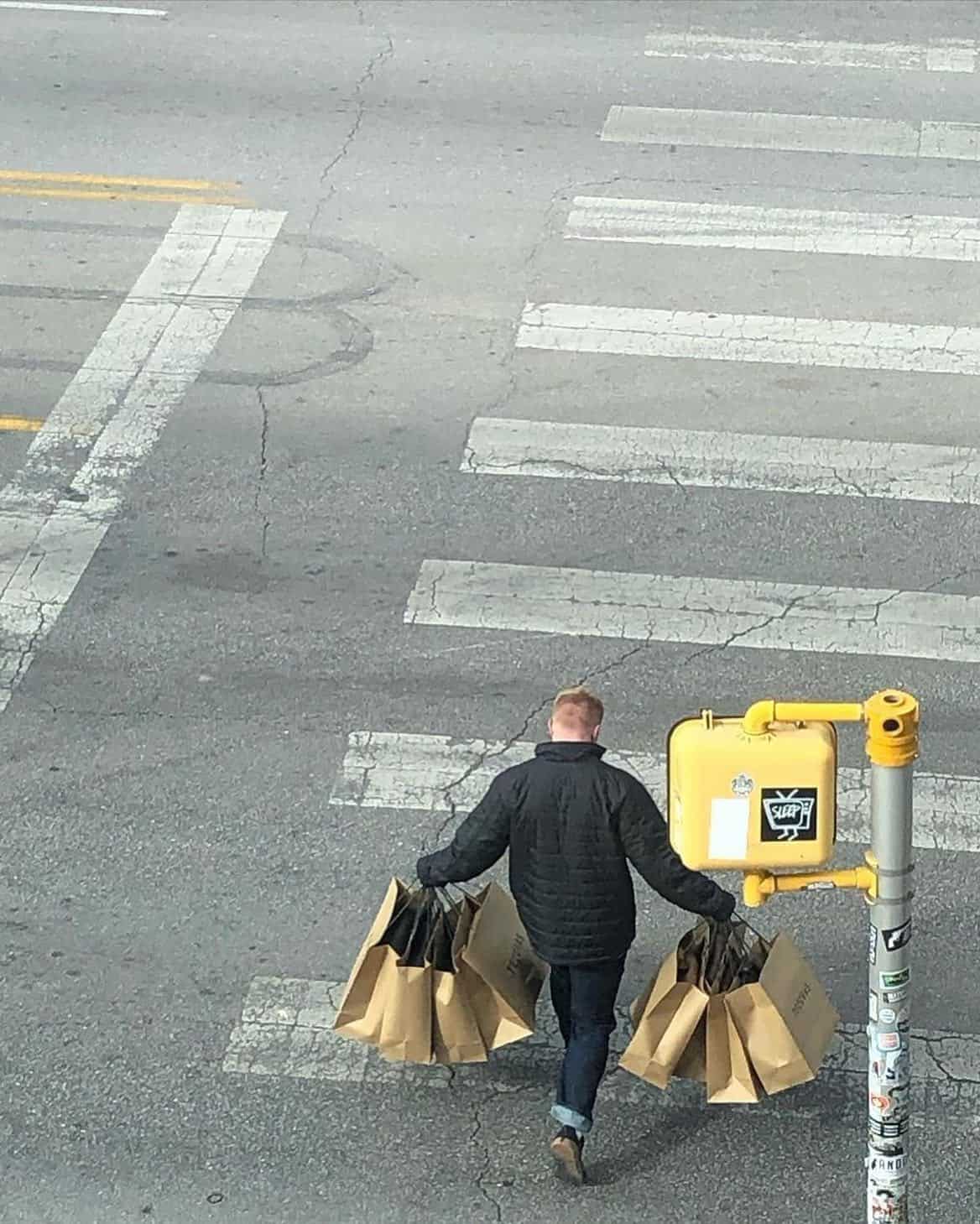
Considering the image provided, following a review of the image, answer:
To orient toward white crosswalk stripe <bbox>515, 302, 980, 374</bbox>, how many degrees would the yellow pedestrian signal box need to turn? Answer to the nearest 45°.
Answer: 0° — it already faces it

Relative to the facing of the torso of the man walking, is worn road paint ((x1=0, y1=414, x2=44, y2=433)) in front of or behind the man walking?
in front

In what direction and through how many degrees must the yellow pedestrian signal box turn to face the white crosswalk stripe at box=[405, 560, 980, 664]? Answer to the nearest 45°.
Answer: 0° — it already faces it

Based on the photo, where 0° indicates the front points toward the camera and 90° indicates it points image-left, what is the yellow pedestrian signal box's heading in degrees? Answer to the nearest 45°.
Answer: approximately 180°

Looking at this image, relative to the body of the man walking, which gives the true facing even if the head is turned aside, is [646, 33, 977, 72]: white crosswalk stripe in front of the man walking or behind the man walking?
in front

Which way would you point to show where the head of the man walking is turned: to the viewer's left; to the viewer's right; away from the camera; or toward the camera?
away from the camera

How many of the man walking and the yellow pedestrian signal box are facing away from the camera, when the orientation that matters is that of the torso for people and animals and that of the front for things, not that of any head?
2

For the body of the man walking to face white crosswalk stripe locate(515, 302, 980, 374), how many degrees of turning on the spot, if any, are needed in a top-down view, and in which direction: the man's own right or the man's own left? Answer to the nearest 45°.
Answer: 0° — they already face it

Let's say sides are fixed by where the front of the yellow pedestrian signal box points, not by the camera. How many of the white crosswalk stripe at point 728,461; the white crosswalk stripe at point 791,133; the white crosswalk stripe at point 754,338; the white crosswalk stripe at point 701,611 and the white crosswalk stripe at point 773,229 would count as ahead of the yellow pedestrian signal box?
5

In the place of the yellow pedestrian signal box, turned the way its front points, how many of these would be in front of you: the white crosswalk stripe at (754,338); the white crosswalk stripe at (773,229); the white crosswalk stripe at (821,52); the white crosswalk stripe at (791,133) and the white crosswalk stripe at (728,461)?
5

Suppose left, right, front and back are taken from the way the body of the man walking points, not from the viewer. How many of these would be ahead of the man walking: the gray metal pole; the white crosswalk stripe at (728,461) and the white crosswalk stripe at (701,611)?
2

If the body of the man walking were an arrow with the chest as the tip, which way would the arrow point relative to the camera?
away from the camera
